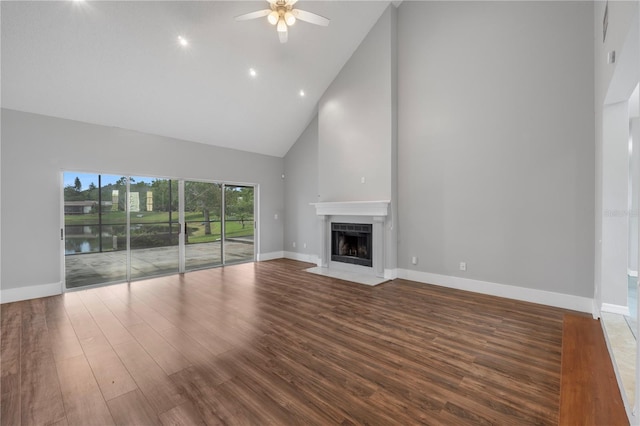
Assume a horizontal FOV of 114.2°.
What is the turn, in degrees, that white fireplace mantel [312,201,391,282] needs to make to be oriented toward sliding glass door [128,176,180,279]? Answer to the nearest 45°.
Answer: approximately 45° to its right

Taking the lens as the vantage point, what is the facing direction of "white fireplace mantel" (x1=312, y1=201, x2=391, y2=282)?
facing the viewer and to the left of the viewer

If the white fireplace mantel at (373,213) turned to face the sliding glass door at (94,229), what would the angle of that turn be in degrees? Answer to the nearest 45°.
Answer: approximately 45° to its right

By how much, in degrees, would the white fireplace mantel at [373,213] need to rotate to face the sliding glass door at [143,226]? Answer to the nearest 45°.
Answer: approximately 45° to its right

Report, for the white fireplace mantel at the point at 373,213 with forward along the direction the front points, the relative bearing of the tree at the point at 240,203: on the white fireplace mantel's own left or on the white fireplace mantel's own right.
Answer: on the white fireplace mantel's own right
